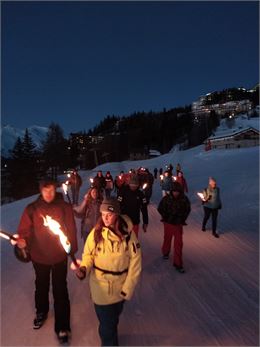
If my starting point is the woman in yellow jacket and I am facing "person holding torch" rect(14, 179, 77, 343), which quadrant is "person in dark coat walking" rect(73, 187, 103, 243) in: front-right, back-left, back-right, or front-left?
front-right

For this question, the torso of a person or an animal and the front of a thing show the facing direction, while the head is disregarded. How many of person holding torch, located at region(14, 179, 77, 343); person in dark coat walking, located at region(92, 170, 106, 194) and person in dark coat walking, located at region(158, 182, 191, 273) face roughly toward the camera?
3

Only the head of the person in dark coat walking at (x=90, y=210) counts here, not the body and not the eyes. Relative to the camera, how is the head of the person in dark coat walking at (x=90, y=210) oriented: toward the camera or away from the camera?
toward the camera

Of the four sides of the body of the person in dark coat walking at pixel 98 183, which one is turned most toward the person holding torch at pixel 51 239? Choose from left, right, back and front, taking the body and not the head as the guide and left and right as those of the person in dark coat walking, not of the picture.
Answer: front

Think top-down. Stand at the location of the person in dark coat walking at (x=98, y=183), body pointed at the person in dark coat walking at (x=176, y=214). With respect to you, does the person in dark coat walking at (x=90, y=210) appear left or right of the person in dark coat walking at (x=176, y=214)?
right

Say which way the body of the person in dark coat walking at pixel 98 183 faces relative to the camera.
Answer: toward the camera

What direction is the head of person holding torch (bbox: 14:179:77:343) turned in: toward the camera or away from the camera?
toward the camera

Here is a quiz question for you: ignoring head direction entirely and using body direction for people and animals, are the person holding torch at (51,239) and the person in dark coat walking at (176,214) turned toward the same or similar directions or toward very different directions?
same or similar directions

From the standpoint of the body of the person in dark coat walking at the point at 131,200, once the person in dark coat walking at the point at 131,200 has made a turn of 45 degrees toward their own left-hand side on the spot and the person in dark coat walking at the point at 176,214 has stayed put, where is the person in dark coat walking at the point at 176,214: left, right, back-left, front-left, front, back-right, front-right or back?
front-left

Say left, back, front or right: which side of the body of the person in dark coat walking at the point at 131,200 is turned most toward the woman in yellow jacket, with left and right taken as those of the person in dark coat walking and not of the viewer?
front

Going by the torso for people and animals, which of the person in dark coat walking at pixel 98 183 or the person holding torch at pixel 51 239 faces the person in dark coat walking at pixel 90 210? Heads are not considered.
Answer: the person in dark coat walking at pixel 98 183

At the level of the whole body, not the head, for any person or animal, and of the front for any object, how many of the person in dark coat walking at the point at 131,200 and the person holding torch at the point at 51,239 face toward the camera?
2

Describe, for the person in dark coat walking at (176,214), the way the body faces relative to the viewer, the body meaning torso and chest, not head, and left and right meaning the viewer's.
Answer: facing the viewer
